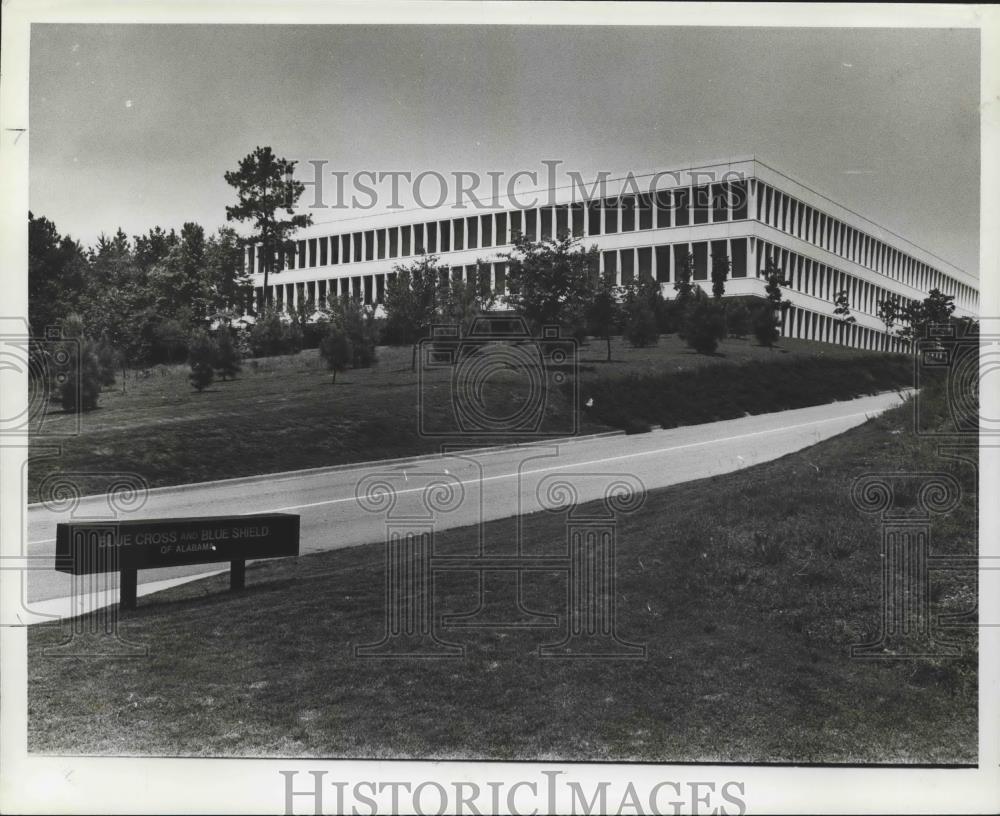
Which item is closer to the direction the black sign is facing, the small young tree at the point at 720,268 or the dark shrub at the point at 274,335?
the small young tree

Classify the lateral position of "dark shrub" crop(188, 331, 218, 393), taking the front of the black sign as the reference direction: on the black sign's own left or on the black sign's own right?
on the black sign's own left

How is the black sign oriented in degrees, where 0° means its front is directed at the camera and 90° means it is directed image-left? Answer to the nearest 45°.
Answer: approximately 315°

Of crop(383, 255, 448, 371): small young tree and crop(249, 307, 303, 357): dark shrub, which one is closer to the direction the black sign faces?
the small young tree
